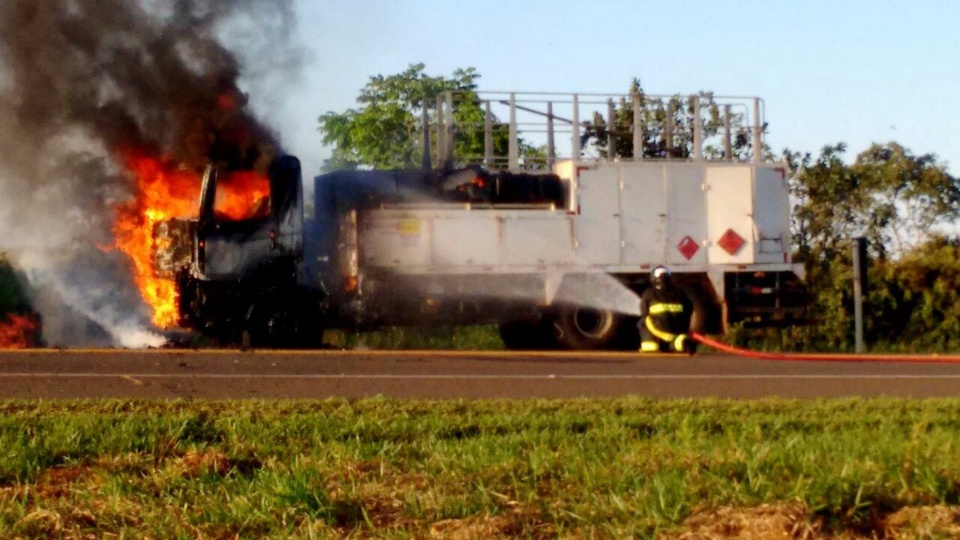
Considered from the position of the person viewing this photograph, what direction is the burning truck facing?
facing to the left of the viewer

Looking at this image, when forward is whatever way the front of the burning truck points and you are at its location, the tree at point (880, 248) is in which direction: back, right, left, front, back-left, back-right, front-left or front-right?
back-right

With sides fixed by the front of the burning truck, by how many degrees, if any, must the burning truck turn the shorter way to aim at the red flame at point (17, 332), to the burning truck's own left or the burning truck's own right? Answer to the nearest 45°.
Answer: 0° — it already faces it

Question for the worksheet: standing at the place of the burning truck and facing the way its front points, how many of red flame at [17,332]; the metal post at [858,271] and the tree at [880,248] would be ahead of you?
1

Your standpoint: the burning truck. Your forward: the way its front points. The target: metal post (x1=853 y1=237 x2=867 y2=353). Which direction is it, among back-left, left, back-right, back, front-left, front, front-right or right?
back

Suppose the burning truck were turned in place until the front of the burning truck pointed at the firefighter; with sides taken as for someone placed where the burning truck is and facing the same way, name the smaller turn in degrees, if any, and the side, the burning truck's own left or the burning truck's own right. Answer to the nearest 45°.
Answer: approximately 135° to the burning truck's own left

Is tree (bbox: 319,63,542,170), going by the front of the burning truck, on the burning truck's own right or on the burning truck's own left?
on the burning truck's own right

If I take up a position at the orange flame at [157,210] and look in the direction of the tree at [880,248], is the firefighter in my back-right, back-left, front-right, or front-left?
front-right

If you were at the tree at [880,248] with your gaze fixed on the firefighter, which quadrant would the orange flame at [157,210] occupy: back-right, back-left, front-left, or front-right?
front-right
